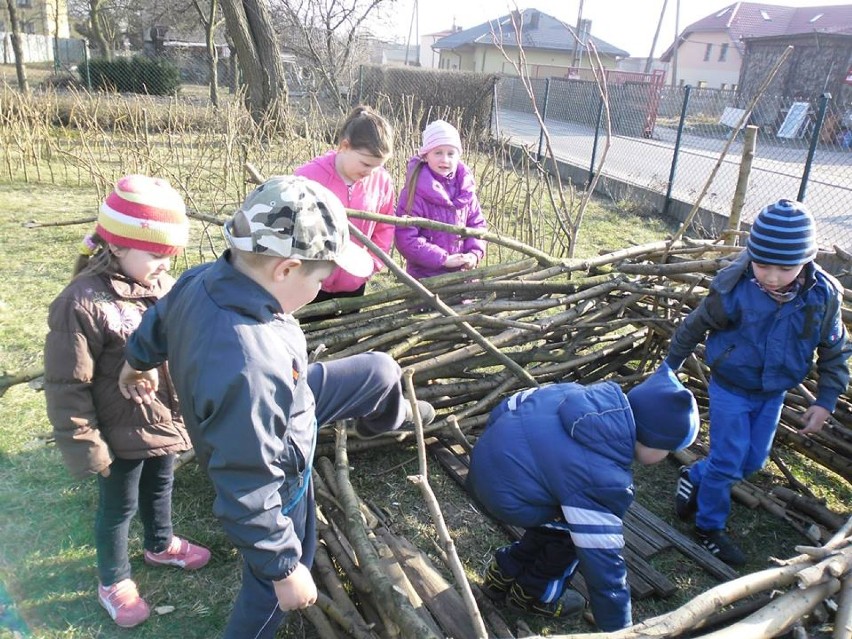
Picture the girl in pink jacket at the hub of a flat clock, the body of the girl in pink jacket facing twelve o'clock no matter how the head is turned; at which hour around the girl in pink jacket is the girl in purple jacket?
The girl in purple jacket is roughly at 9 o'clock from the girl in pink jacket.

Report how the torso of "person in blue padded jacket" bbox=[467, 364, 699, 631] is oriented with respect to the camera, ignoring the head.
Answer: to the viewer's right

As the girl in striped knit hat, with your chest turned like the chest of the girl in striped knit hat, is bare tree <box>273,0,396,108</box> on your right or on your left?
on your left

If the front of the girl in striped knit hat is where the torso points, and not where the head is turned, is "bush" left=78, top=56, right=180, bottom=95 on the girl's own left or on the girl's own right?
on the girl's own left

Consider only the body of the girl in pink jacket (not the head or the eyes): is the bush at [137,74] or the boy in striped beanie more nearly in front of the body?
the boy in striped beanie

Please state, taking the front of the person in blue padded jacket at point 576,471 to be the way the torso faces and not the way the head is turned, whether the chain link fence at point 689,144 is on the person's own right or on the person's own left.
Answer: on the person's own left

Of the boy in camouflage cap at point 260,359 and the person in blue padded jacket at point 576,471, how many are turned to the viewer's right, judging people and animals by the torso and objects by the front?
2

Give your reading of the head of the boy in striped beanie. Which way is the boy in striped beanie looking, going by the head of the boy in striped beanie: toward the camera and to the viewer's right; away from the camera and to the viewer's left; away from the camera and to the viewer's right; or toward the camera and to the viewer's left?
toward the camera and to the viewer's left

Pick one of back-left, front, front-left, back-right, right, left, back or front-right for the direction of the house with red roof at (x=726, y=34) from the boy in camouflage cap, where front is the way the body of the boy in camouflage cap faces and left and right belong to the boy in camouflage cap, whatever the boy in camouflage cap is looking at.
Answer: front-left

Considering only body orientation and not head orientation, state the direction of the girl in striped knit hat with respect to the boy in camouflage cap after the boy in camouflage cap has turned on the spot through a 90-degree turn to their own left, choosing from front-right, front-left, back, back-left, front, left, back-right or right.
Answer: front-left

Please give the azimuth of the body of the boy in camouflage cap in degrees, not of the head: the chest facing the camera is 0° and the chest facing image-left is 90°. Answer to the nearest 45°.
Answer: approximately 270°

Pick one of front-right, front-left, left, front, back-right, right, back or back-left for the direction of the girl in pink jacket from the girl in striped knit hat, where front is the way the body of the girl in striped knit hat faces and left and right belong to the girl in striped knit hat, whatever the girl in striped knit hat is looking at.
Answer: left

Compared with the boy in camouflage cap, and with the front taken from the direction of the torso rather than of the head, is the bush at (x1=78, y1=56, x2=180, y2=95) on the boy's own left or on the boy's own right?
on the boy's own left
